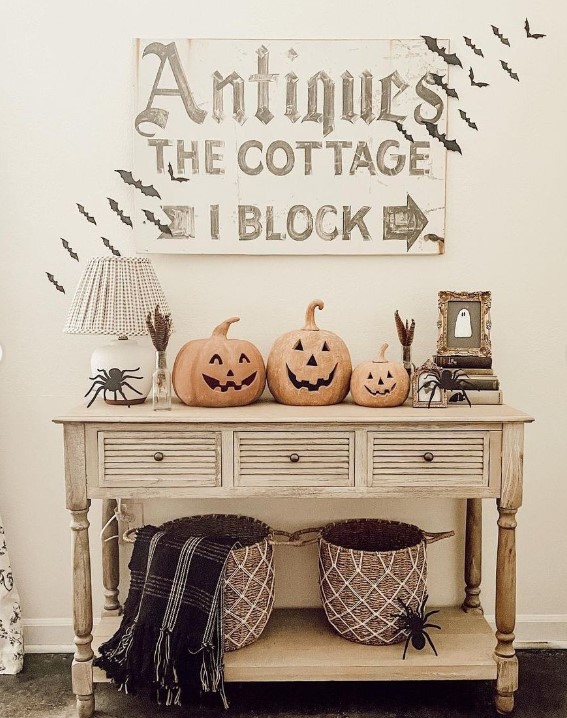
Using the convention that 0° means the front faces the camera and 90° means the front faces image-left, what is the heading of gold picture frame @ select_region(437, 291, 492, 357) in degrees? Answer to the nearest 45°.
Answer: approximately 0°

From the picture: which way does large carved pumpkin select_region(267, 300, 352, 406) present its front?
toward the camera

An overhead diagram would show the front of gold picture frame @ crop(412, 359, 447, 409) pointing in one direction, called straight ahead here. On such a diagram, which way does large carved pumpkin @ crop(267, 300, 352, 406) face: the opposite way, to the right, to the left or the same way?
the same way

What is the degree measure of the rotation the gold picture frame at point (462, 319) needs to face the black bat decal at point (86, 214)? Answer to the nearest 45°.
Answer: approximately 90° to its right

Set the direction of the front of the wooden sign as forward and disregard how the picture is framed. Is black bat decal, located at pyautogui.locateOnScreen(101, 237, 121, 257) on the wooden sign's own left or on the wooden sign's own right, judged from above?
on the wooden sign's own right

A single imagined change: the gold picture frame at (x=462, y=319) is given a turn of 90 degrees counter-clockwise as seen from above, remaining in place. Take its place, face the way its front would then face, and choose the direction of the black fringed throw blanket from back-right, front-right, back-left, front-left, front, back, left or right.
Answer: back-right

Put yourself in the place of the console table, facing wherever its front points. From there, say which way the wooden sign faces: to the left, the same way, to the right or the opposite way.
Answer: the same way

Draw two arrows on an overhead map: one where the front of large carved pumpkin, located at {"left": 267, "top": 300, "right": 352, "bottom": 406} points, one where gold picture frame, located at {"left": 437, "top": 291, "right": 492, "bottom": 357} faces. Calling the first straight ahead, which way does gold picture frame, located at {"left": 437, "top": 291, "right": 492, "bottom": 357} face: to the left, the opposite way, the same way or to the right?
the same way

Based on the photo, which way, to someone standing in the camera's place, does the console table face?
facing the viewer

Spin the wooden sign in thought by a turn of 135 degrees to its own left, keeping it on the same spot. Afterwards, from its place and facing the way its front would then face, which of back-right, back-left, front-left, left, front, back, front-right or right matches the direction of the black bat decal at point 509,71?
front-right

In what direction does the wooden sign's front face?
toward the camera

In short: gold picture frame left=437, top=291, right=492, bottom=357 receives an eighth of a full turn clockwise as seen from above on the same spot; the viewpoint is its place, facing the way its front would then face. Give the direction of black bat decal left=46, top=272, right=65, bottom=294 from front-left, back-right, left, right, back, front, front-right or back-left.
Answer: front-right
